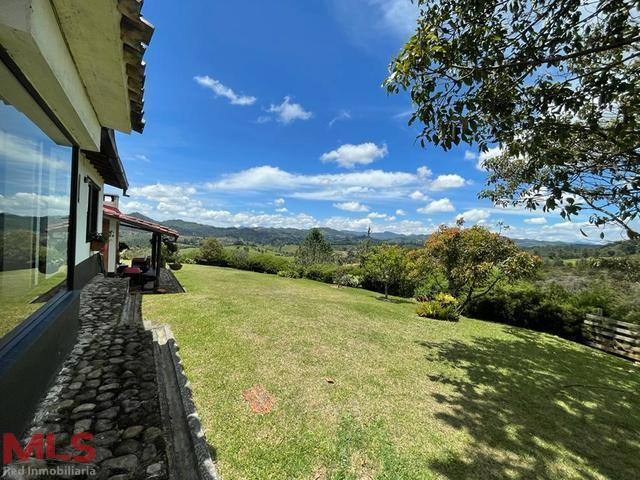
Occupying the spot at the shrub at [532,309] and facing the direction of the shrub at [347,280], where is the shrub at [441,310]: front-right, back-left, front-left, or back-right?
front-left

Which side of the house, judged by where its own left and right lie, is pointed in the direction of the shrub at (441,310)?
front

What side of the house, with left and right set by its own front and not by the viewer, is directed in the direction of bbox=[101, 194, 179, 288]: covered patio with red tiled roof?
left

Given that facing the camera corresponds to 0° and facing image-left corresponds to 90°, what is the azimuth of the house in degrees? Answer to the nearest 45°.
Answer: approximately 270°

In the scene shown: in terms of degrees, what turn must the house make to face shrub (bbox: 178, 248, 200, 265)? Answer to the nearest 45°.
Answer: approximately 90° to its left

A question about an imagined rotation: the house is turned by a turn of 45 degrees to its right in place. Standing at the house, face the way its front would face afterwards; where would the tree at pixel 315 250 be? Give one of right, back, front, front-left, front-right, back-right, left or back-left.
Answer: left

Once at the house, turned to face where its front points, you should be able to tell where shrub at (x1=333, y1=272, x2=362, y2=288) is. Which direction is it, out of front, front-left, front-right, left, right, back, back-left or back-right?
front-left

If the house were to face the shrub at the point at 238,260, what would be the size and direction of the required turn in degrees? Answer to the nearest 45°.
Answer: approximately 45° to its left

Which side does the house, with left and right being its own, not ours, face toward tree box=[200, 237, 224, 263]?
left

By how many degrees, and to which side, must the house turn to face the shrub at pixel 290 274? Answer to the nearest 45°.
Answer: approximately 45° to its left

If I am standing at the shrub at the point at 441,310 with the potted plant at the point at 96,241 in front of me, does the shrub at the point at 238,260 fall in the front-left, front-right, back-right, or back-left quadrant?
front-right

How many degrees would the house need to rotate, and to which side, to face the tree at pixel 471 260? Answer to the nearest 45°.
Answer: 0° — it already faces it
